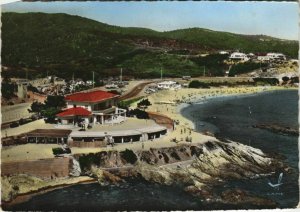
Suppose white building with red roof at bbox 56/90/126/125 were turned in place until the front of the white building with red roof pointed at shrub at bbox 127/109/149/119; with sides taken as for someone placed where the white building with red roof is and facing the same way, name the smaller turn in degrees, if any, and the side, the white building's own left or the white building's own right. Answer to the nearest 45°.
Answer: approximately 45° to the white building's own left

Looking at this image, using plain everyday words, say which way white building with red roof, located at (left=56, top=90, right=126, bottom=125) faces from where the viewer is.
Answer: facing the viewer and to the right of the viewer

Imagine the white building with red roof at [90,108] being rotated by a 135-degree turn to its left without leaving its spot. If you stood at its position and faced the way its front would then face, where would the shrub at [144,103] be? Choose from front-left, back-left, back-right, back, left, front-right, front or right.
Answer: right

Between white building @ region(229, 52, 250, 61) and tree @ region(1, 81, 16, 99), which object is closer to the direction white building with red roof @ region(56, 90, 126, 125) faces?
the white building

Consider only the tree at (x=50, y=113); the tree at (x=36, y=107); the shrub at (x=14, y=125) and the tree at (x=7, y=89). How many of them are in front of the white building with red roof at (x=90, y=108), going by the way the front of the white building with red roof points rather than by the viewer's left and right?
0

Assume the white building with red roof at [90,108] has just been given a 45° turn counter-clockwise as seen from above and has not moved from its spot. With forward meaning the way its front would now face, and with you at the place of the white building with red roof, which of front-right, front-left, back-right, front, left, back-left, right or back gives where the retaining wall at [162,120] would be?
front

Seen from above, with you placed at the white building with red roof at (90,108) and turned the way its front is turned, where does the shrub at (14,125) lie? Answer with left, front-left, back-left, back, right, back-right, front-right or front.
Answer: back-right

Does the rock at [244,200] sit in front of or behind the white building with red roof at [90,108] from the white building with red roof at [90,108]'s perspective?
in front
